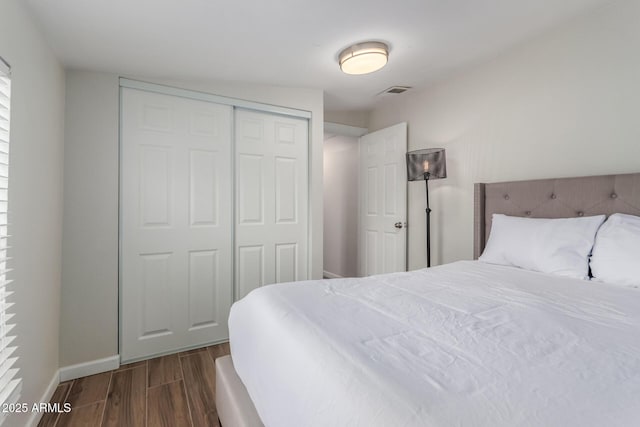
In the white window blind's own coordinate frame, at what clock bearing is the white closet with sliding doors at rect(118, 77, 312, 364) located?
The white closet with sliding doors is roughly at 11 o'clock from the white window blind.

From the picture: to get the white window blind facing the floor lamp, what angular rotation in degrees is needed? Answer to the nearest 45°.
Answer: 0° — it already faces it

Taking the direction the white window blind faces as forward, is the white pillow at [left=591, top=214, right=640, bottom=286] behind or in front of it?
in front

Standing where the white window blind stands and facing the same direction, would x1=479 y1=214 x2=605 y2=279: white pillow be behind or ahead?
ahead

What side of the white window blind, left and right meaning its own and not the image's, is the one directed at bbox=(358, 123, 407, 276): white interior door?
front

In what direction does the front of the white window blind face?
to the viewer's right
